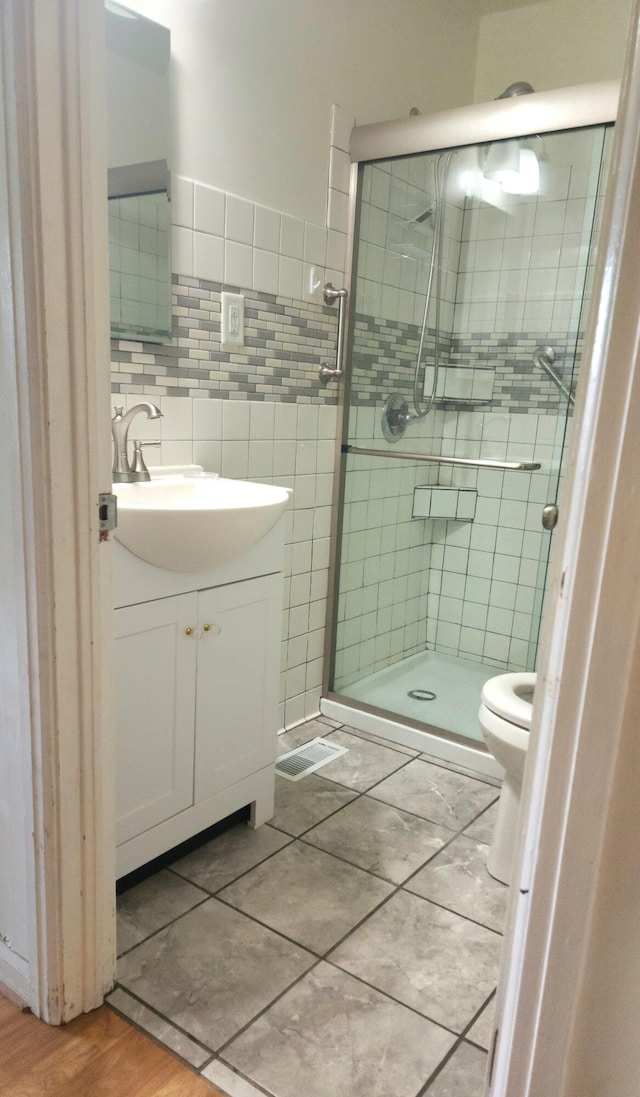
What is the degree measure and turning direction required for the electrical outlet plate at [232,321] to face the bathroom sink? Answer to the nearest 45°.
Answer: approximately 45° to its right

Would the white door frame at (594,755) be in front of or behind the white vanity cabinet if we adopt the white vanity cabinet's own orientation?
in front

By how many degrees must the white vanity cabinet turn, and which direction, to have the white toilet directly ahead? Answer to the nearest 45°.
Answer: approximately 45° to its left

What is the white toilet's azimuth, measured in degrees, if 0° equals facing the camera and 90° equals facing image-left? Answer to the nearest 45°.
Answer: approximately 90°

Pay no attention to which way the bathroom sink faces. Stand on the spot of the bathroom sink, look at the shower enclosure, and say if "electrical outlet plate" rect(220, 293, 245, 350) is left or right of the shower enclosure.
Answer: left

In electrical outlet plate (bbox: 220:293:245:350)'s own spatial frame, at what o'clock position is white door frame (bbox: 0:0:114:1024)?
The white door frame is roughly at 2 o'clock from the electrical outlet plate.

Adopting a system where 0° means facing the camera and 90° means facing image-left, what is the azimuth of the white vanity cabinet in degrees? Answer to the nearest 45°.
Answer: approximately 315°

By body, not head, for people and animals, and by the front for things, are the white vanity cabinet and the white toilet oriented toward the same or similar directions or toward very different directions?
very different directions

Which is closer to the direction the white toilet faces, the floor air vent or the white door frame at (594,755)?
the floor air vent
